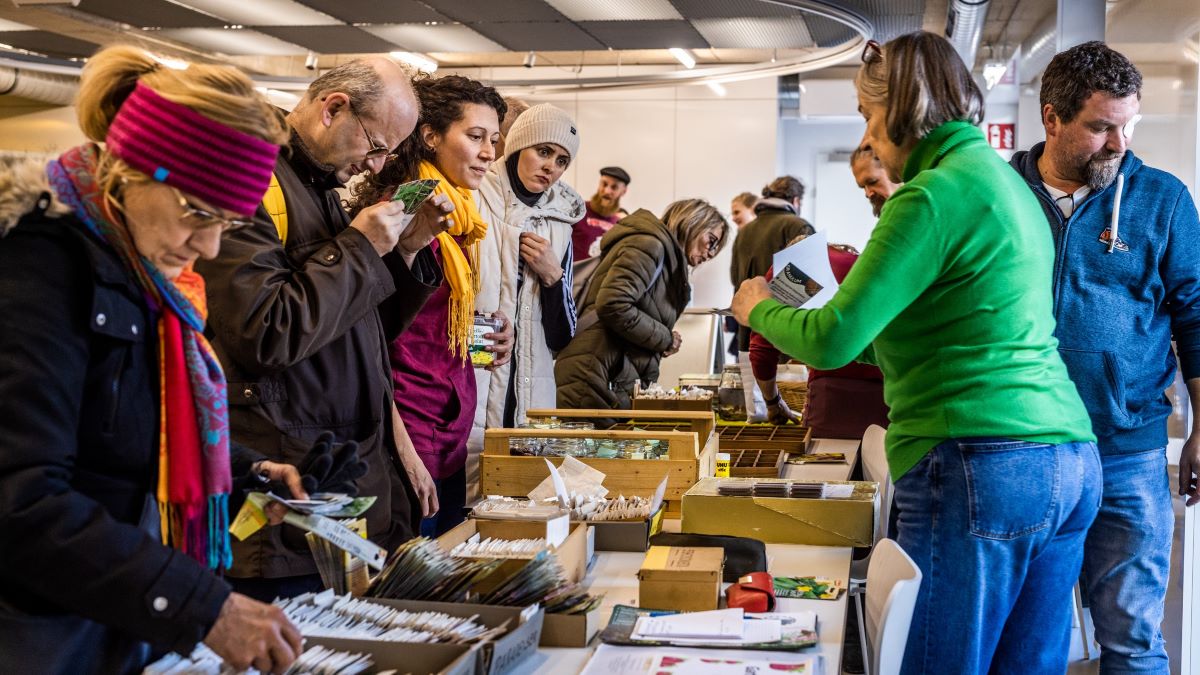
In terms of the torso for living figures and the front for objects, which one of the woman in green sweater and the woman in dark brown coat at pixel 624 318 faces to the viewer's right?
the woman in dark brown coat

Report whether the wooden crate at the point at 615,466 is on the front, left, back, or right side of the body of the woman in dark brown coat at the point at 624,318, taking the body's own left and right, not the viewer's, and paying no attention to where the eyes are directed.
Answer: right

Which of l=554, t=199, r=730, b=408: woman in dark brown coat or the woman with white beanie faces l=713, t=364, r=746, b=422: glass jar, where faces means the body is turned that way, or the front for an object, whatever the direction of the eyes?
the woman in dark brown coat

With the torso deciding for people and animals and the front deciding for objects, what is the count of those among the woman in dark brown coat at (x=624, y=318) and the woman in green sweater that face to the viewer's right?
1

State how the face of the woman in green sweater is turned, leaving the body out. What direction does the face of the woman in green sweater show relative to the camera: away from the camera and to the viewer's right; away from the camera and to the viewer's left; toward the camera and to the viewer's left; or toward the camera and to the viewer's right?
away from the camera and to the viewer's left

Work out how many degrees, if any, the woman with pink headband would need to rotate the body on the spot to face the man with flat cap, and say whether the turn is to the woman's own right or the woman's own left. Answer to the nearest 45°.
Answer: approximately 90° to the woman's own left

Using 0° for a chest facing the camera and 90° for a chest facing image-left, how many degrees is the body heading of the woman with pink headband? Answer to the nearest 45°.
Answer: approximately 315°

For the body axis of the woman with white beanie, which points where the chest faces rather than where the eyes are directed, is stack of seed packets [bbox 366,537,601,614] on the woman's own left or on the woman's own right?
on the woman's own right

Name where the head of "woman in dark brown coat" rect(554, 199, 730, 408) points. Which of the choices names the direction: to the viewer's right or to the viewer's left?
to the viewer's right

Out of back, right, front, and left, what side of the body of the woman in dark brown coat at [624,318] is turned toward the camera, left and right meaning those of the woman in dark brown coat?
right
